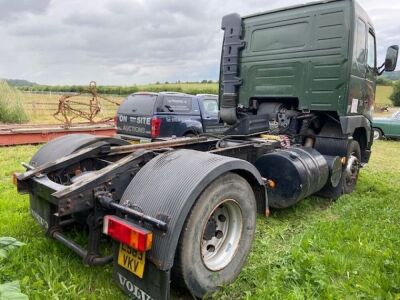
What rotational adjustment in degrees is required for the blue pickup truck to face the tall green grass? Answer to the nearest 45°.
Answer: approximately 90° to its left

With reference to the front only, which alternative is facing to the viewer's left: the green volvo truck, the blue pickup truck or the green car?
the green car

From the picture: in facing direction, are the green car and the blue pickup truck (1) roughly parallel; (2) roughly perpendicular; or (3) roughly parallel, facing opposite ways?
roughly perpendicular

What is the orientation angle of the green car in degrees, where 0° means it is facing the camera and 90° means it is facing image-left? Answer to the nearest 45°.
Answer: approximately 90°

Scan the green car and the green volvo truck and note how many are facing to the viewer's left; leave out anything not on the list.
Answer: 1

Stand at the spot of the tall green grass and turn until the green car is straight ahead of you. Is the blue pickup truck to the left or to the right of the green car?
right

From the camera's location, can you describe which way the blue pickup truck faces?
facing away from the viewer and to the right of the viewer

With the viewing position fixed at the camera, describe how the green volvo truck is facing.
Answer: facing away from the viewer and to the right of the viewer

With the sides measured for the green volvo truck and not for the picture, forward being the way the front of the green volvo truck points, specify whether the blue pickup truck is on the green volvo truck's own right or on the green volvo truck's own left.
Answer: on the green volvo truck's own left

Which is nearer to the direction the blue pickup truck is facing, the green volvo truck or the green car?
the green car

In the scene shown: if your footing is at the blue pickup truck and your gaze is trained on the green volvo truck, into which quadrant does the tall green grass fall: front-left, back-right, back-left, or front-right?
back-right
